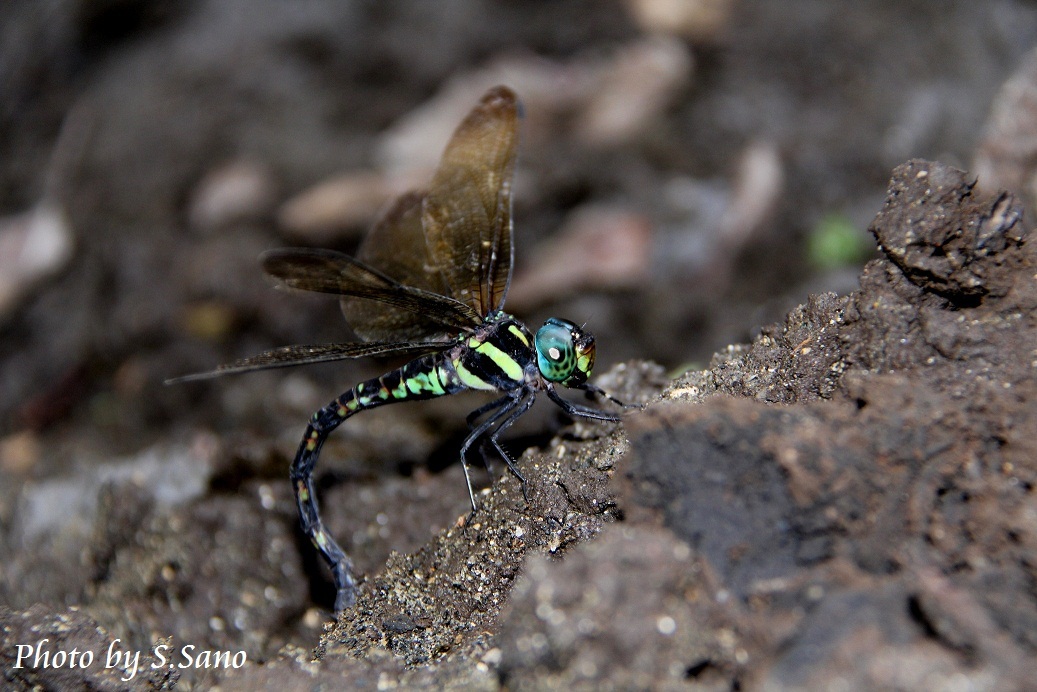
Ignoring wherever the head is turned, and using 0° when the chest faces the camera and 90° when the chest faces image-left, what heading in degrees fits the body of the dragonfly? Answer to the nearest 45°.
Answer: approximately 270°
